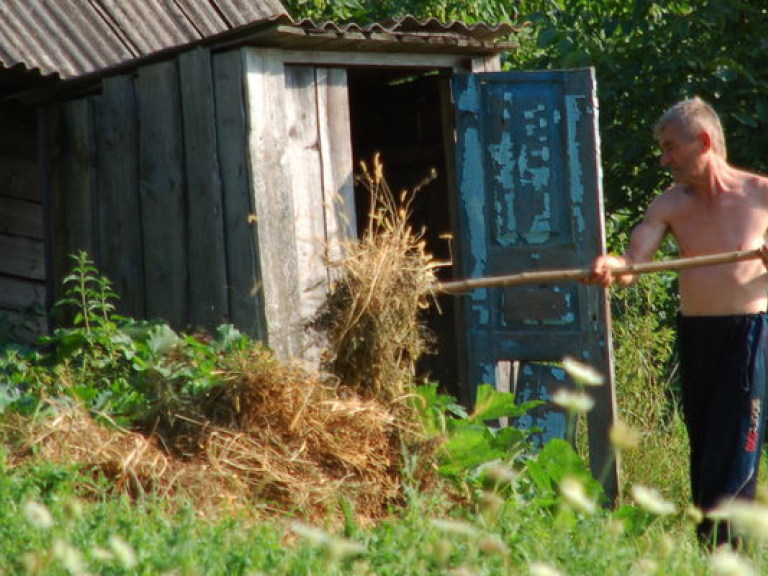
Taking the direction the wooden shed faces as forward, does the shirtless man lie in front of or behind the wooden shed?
in front

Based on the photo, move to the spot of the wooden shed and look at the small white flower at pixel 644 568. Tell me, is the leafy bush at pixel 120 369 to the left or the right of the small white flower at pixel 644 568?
right

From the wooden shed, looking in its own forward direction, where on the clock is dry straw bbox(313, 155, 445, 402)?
The dry straw is roughly at 1 o'clock from the wooden shed.

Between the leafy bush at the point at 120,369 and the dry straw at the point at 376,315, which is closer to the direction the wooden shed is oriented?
the dry straw

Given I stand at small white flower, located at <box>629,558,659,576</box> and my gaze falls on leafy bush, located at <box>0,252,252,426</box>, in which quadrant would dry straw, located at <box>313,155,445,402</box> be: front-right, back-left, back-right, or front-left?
front-right

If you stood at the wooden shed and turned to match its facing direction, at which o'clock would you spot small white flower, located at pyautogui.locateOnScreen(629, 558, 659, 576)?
The small white flower is roughly at 1 o'clock from the wooden shed.

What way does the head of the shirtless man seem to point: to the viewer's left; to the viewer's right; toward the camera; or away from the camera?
to the viewer's left

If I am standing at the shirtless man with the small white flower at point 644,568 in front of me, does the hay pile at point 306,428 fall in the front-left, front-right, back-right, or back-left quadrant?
front-right
